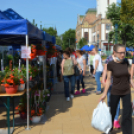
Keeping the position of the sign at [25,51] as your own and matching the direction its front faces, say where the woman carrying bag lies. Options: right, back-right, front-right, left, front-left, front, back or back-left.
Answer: front-left

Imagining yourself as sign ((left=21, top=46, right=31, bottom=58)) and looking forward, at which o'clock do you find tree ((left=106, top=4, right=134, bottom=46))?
The tree is roughly at 7 o'clock from the sign.

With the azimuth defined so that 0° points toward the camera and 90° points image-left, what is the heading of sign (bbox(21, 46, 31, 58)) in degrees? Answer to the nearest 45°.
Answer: approximately 0°
